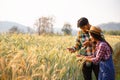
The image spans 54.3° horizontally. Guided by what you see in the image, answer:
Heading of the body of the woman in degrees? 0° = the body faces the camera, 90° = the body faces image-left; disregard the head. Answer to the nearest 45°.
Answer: approximately 90°

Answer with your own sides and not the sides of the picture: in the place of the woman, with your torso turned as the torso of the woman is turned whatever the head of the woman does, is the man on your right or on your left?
on your right
